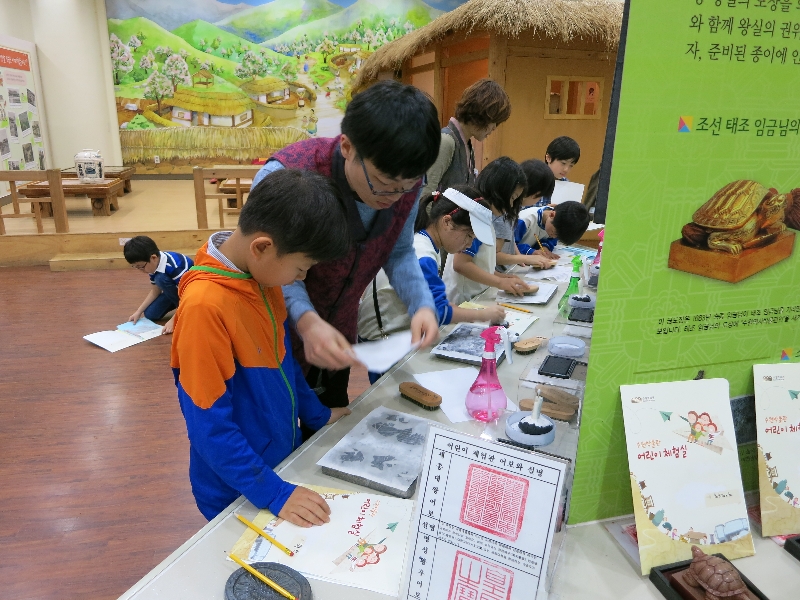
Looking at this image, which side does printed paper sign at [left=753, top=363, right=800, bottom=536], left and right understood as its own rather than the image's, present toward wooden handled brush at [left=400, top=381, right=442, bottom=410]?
right

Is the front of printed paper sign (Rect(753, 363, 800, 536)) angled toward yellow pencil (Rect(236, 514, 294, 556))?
no

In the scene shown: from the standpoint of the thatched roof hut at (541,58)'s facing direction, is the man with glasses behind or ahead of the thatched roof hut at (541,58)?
ahead

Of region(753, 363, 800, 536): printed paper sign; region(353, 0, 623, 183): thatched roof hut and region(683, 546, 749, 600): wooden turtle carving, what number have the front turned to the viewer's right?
0

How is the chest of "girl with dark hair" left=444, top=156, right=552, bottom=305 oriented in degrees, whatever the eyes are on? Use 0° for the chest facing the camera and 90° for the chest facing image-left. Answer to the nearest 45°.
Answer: approximately 270°

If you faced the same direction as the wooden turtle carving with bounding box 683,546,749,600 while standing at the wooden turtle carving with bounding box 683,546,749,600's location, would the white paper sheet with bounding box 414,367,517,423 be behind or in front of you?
in front

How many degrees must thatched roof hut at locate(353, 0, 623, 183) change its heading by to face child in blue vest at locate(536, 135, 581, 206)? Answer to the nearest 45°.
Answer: approximately 45° to its left

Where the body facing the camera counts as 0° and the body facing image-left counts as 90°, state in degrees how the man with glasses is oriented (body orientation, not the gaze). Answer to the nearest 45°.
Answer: approximately 315°

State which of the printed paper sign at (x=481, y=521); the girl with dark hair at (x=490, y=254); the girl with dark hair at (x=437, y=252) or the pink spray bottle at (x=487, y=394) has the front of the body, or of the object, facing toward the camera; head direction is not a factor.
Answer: the printed paper sign

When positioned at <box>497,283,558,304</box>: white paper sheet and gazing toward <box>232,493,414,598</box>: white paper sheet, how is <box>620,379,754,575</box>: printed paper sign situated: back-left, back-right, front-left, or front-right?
front-left

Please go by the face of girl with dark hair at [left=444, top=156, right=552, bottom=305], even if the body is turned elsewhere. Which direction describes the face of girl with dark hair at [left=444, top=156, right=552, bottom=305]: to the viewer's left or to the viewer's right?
to the viewer's right

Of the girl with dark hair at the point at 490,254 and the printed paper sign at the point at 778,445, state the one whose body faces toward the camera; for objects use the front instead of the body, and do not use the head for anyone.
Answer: the printed paper sign

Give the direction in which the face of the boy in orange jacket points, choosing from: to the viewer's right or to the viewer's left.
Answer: to the viewer's right

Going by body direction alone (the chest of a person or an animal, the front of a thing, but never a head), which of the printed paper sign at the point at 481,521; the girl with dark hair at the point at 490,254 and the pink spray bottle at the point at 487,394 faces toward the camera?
the printed paper sign

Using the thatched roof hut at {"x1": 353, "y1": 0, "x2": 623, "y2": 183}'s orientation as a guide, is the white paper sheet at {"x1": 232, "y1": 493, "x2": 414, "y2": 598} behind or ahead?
ahead

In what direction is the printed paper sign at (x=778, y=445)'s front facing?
toward the camera

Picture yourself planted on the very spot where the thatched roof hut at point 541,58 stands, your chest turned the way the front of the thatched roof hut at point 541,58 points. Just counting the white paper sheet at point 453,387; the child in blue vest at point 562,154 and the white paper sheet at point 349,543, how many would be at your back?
0

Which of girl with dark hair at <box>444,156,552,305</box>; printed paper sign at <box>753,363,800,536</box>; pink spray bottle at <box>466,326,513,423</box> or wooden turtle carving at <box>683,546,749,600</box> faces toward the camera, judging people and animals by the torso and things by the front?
the printed paper sign

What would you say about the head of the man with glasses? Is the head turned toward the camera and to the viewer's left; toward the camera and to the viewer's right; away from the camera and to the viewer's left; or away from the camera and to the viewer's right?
toward the camera and to the viewer's right
